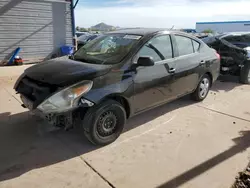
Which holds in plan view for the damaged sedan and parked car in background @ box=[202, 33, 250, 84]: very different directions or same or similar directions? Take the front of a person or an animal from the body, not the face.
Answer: same or similar directions

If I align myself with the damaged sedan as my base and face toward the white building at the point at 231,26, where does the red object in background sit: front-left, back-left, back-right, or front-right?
front-left

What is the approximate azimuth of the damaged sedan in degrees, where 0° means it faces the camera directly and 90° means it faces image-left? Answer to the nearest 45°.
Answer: approximately 45°

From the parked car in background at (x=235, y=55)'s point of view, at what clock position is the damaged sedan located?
The damaged sedan is roughly at 11 o'clock from the parked car in background.

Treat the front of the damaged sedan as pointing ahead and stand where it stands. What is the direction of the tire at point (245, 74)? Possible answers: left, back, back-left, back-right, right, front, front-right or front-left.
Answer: back

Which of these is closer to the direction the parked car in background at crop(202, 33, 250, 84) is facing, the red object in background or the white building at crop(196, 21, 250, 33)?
the red object in background

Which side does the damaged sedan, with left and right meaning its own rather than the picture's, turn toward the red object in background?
right

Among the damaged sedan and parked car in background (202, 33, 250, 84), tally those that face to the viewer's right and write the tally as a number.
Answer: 0

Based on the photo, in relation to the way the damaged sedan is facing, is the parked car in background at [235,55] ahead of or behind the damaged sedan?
behind

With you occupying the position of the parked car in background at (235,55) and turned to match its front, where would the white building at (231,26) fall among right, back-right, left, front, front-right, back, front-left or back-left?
back-right

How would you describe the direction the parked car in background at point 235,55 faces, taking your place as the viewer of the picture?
facing the viewer and to the left of the viewer

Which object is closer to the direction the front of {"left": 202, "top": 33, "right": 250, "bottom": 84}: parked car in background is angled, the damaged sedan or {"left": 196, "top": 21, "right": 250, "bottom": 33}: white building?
the damaged sedan

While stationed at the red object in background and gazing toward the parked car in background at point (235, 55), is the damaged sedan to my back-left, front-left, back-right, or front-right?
front-right
